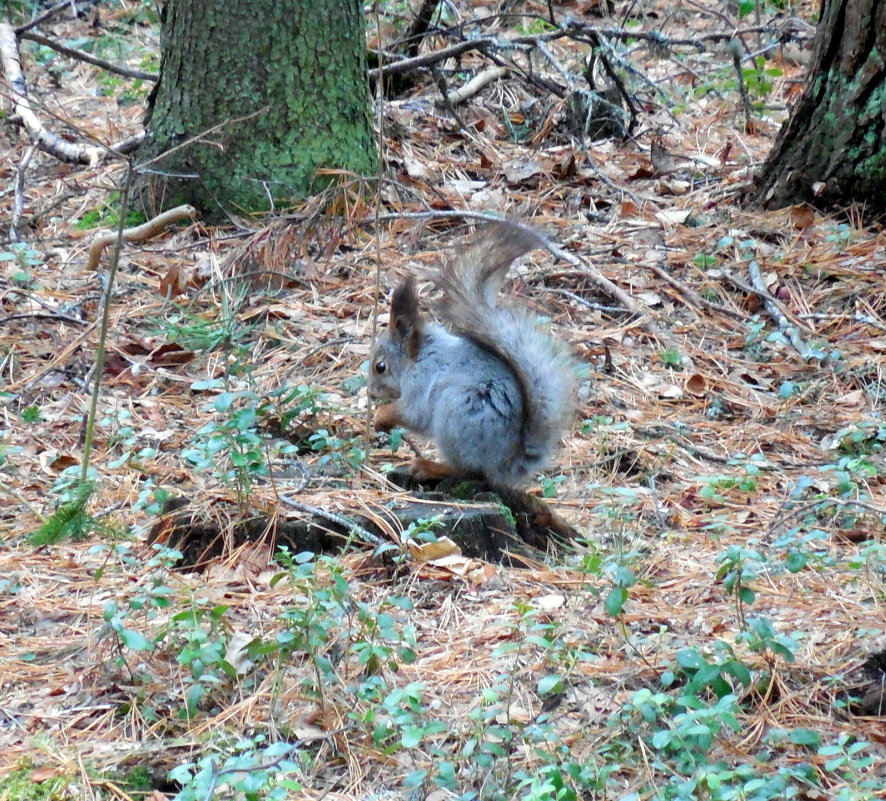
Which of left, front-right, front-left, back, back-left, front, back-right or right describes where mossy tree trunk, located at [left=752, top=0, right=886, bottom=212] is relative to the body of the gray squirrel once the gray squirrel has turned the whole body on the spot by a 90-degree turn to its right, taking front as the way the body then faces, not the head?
front-right

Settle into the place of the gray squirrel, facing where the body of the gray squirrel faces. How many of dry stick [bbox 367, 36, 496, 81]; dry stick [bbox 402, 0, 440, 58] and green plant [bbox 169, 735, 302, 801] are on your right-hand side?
2

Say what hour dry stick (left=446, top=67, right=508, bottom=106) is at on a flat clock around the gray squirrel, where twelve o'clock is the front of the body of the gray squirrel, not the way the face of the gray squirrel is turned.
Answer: The dry stick is roughly at 3 o'clock from the gray squirrel.

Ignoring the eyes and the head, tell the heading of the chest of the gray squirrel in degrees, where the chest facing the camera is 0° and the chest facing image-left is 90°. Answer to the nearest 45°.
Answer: approximately 90°

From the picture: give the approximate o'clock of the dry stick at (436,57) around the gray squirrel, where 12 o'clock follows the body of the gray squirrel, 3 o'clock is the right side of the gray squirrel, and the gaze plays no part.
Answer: The dry stick is roughly at 3 o'clock from the gray squirrel.

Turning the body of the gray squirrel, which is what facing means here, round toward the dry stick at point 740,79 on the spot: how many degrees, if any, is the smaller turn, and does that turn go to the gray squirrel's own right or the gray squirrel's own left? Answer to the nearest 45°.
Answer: approximately 90° to the gray squirrel's own right

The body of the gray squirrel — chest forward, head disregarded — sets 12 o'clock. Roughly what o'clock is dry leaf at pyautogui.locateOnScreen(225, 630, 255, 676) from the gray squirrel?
The dry leaf is roughly at 10 o'clock from the gray squirrel.

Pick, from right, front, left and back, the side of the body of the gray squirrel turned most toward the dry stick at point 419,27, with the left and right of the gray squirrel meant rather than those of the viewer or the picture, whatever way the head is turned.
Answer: right

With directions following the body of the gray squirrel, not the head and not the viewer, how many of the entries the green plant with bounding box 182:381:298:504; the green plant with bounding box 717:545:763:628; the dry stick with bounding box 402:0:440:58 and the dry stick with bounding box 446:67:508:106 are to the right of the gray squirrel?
2

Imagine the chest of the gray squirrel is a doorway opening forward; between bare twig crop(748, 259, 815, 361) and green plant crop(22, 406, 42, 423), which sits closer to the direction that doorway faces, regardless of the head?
the green plant

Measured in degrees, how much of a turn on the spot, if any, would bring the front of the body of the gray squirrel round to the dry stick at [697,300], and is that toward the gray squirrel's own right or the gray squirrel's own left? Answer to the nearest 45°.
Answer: approximately 135° to the gray squirrel's own right

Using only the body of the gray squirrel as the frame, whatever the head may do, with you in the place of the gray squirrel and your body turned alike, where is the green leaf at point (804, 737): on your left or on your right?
on your left

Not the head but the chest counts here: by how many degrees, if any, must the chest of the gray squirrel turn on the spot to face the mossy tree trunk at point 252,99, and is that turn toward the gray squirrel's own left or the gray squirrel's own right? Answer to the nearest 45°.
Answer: approximately 45° to the gray squirrel's own right
